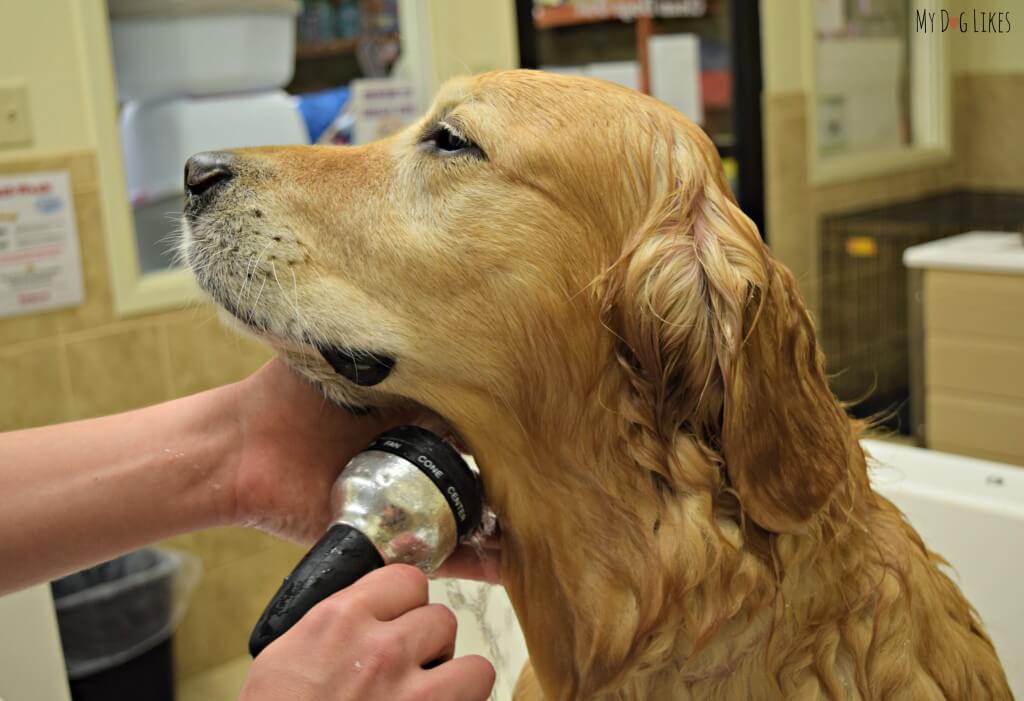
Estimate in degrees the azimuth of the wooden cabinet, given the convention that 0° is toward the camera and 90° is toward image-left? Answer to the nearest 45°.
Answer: approximately 45°

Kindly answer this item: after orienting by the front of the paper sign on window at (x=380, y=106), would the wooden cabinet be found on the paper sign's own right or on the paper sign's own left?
on the paper sign's own left

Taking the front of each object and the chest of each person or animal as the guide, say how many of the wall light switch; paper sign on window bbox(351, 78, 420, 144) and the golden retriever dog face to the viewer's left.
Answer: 1

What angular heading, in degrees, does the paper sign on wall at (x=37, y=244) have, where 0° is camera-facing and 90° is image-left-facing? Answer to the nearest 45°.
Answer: approximately 0°

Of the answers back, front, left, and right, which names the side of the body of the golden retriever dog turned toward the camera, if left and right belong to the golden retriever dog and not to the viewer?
left

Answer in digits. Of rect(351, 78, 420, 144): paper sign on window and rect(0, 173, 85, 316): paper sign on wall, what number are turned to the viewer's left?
0

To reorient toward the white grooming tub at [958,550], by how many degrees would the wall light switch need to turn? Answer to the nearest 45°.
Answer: approximately 45° to its left
